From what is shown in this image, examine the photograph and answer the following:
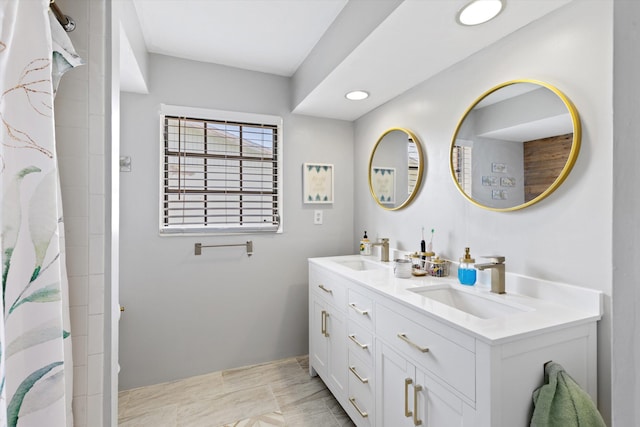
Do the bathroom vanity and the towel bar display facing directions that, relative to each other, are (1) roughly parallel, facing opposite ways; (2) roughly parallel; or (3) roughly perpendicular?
roughly perpendicular

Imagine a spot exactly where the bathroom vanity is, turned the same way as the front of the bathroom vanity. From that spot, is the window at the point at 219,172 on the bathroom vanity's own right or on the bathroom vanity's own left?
on the bathroom vanity's own right

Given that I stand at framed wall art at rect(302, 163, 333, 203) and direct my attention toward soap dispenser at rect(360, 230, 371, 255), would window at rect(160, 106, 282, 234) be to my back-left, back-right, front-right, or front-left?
back-right

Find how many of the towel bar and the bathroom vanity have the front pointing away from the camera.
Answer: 0

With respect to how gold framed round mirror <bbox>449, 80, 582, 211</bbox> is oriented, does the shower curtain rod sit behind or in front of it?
in front

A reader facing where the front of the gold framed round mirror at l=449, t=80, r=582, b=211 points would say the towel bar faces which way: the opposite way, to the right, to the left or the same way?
to the left

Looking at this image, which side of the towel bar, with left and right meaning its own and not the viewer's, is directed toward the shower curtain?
front

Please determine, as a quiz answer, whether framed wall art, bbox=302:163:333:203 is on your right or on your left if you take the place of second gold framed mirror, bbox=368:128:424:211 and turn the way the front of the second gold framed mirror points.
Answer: on your right

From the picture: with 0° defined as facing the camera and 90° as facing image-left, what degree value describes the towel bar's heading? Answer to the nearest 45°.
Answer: approximately 0°

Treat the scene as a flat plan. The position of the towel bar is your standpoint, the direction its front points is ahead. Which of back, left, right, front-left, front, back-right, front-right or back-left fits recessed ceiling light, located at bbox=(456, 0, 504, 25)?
front-left

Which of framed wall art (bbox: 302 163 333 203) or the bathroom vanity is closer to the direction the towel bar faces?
the bathroom vanity
